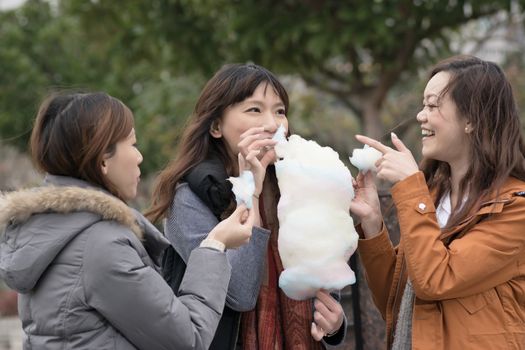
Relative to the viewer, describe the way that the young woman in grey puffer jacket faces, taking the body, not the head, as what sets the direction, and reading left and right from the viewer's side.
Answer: facing away from the viewer and to the right of the viewer

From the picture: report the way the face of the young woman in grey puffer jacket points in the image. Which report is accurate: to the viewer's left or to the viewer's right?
to the viewer's right

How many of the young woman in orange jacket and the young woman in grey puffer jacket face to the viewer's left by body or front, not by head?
1

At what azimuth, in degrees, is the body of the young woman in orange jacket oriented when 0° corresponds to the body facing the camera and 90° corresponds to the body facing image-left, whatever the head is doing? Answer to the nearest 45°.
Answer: approximately 90°

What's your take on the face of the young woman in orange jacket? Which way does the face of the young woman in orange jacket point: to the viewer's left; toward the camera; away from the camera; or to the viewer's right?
to the viewer's left

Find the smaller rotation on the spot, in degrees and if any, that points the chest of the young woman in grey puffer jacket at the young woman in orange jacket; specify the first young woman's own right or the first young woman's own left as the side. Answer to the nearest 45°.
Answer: approximately 45° to the first young woman's own right
